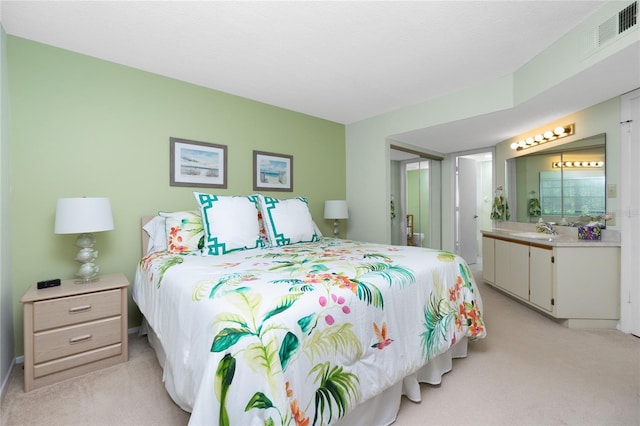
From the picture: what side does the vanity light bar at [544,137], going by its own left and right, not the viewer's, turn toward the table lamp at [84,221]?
front

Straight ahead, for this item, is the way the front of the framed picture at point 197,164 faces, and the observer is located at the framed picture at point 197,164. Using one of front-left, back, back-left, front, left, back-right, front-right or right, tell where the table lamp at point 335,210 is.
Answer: front-left

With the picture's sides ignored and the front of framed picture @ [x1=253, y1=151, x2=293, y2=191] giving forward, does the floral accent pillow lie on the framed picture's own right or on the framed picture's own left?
on the framed picture's own right

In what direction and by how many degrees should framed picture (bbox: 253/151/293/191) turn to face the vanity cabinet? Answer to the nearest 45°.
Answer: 0° — it already faces it

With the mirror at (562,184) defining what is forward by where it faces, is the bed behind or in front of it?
in front

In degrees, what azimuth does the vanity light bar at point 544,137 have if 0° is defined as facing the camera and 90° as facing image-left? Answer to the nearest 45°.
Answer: approximately 45°

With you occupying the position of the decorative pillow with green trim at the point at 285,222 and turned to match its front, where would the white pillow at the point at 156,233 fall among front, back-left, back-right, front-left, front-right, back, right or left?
back-right

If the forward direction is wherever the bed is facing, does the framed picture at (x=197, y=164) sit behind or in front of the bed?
behind

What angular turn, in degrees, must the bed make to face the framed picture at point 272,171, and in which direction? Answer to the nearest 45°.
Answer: approximately 135° to its left

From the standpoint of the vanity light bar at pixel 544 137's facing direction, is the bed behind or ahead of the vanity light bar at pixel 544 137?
ahead
